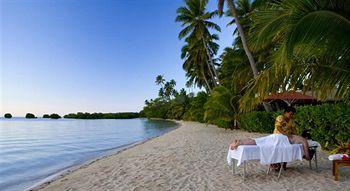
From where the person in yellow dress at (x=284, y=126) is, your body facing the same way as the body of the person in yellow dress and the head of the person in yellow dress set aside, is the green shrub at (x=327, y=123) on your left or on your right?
on your left

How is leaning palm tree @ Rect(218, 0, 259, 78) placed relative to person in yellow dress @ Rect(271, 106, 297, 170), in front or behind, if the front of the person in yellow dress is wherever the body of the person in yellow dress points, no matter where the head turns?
behind
